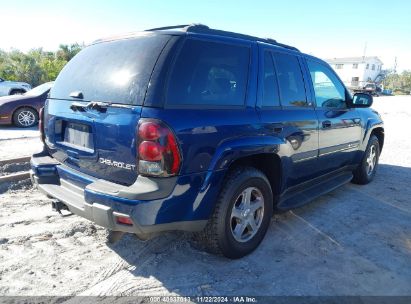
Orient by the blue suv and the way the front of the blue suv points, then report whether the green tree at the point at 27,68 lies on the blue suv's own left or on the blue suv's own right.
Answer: on the blue suv's own left

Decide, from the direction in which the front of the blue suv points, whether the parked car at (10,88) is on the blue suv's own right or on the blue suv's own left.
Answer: on the blue suv's own left

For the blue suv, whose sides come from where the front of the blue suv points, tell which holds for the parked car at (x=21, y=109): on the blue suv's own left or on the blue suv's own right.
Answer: on the blue suv's own left

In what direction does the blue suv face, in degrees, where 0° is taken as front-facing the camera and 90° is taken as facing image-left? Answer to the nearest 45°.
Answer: approximately 225°
